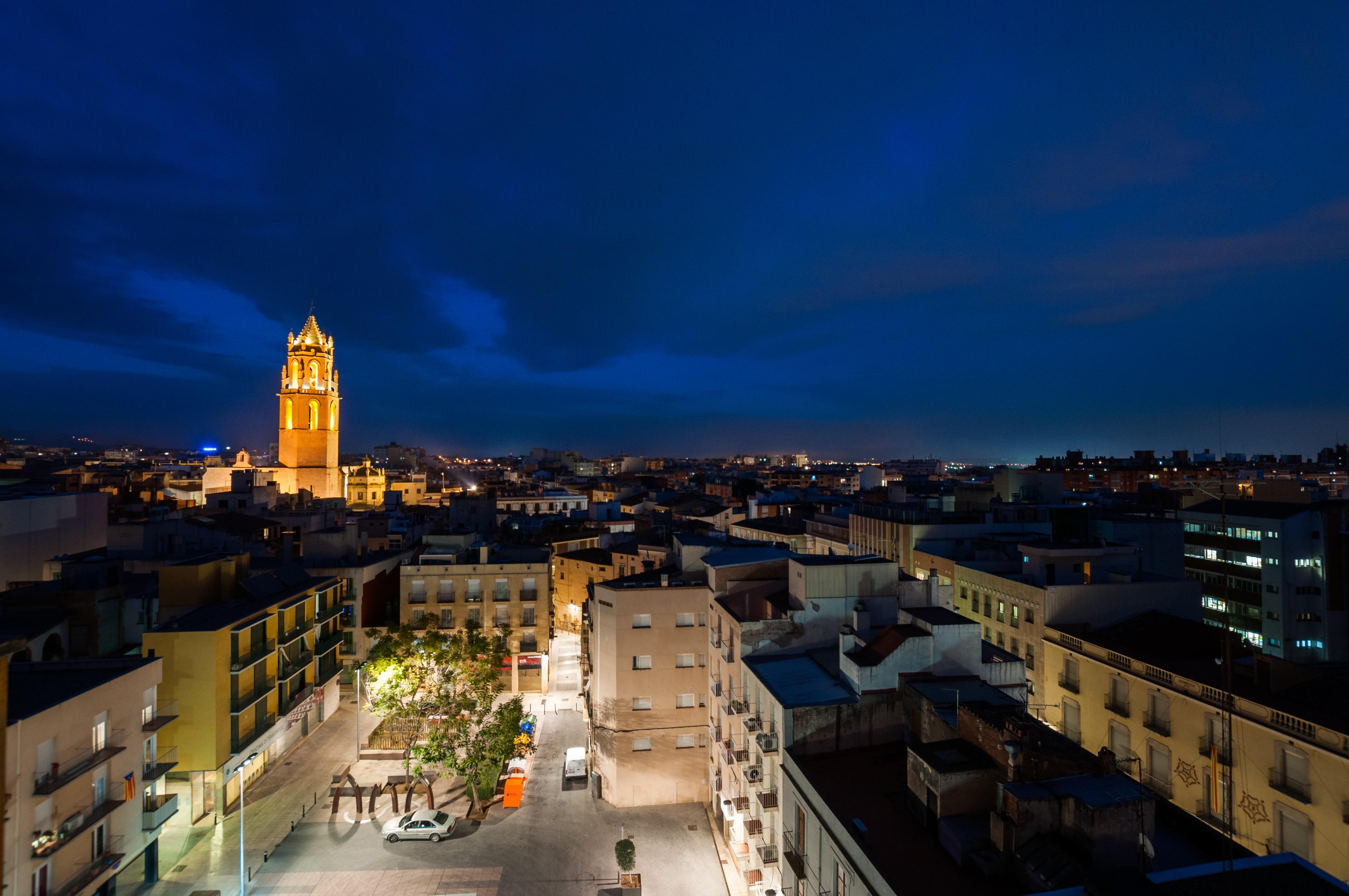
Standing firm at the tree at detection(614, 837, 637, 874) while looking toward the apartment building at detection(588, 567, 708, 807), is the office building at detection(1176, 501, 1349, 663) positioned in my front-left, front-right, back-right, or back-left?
front-right

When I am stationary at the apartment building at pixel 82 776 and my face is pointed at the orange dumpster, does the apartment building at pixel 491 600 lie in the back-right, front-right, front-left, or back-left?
front-left

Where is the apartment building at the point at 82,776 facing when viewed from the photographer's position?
facing the viewer and to the right of the viewer

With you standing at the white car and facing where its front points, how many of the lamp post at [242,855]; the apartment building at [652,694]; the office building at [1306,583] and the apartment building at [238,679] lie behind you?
2

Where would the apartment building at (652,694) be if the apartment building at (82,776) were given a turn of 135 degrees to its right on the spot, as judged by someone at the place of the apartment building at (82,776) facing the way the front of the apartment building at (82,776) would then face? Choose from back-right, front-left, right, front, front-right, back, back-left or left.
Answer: back

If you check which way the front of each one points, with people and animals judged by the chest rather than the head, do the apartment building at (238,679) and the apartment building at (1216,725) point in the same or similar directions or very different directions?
very different directions

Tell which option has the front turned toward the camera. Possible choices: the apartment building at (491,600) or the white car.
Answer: the apartment building

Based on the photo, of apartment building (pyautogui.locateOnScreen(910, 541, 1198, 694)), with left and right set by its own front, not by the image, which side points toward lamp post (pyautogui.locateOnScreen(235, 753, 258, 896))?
front

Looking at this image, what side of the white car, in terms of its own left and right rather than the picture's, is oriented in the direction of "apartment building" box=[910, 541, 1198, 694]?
back

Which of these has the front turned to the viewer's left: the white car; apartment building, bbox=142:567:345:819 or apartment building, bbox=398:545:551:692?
the white car

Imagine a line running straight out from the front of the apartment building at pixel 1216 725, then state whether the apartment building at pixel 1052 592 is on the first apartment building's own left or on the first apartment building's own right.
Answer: on the first apartment building's own right

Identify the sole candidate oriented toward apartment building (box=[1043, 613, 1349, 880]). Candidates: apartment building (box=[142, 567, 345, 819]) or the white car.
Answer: apartment building (box=[142, 567, 345, 819])

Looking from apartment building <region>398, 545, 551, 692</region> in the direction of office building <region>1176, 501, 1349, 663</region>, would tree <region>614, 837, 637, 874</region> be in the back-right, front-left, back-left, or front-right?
front-right

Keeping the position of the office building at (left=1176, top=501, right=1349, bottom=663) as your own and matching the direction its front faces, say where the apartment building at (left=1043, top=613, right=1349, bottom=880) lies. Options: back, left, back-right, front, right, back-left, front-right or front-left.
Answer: front-left

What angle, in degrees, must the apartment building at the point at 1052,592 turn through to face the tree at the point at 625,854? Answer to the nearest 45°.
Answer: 0° — it already faces it

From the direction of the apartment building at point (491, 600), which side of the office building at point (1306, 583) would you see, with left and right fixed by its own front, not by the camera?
front

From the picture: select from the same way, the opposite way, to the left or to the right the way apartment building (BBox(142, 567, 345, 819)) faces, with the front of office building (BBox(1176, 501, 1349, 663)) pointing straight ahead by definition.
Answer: the opposite way

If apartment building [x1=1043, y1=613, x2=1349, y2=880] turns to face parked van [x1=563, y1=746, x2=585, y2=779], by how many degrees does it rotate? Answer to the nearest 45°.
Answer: approximately 45° to its right
